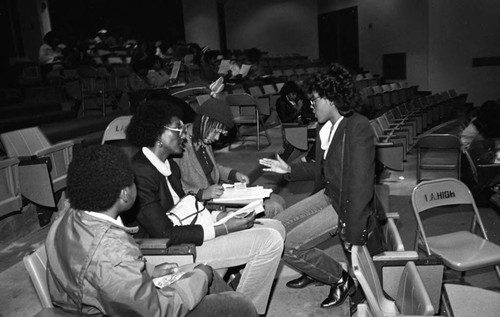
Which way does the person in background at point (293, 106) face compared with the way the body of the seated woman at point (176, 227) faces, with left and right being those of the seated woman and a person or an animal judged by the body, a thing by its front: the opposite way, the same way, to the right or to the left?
to the right

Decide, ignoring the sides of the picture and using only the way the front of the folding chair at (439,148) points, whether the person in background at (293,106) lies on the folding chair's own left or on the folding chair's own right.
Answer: on the folding chair's own right

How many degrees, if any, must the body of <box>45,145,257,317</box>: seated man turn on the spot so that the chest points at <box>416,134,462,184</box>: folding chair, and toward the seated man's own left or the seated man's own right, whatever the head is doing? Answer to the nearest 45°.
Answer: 0° — they already face it

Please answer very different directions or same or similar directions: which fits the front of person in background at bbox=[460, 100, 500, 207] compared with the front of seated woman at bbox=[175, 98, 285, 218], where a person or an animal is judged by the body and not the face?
very different directions

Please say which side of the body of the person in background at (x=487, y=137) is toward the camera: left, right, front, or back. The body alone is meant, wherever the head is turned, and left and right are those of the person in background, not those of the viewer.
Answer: left

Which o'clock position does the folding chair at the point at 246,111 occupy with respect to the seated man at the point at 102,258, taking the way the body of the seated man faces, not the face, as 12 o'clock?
The folding chair is roughly at 11 o'clock from the seated man.

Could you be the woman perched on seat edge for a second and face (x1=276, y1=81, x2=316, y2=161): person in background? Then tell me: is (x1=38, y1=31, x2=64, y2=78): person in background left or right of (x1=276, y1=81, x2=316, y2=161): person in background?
left

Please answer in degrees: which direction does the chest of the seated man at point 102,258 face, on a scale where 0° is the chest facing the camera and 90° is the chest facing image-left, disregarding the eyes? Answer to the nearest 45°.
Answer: approximately 225°

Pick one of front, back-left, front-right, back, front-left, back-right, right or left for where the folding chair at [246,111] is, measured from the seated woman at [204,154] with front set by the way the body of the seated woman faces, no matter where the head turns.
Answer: back-left

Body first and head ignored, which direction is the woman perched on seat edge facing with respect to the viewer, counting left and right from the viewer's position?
facing to the left of the viewer

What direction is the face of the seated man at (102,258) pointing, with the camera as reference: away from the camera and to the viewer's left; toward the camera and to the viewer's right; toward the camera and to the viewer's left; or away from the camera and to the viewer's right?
away from the camera and to the viewer's right

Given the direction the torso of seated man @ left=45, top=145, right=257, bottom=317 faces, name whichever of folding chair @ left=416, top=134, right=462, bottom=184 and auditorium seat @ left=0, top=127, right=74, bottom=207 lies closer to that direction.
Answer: the folding chair
